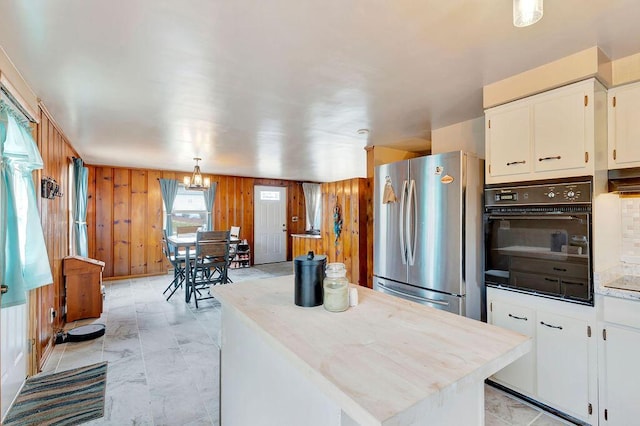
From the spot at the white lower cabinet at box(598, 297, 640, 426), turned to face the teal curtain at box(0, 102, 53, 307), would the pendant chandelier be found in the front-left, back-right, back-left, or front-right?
front-right

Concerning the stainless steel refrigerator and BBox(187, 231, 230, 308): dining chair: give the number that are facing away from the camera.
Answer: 1

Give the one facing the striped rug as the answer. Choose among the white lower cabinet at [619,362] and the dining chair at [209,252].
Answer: the white lower cabinet

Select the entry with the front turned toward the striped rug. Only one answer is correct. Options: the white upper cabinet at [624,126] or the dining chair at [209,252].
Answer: the white upper cabinet

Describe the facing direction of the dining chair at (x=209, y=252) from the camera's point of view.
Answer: facing away from the viewer

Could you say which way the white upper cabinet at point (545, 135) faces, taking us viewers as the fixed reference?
facing the viewer and to the left of the viewer

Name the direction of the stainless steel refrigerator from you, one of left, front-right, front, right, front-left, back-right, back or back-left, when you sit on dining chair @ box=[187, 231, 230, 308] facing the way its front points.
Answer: back-right

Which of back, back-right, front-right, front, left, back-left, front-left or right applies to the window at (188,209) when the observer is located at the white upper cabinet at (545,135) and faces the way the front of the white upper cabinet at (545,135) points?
front-right

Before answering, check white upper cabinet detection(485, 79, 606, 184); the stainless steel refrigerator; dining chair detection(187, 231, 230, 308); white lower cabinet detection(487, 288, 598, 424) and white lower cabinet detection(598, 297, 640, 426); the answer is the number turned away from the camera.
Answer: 1

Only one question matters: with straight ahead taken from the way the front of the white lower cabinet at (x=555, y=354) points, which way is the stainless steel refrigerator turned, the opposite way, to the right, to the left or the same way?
the same way

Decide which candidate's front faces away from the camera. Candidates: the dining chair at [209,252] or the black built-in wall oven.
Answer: the dining chair
